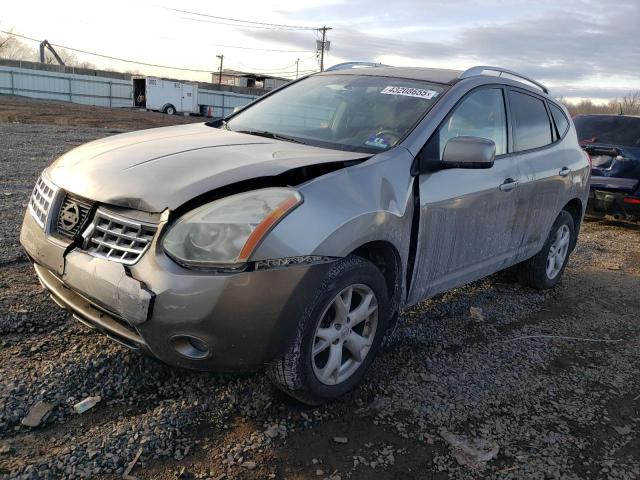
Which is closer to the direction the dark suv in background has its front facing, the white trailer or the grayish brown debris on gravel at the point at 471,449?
the white trailer

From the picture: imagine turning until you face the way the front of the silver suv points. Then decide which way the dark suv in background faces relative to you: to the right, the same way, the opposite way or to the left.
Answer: the opposite way

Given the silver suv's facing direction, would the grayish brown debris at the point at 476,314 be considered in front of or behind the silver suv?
behind

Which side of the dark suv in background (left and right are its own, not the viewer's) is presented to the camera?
back

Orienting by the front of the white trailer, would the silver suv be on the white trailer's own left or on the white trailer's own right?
on the white trailer's own right

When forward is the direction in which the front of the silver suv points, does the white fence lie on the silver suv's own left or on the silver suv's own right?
on the silver suv's own right

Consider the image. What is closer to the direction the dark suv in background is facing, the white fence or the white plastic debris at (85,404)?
the white fence

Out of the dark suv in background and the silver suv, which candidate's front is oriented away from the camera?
the dark suv in background

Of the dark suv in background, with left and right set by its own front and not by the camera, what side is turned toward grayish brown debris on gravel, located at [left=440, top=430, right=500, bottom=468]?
back

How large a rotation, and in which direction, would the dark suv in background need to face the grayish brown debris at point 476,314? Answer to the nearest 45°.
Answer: approximately 180°

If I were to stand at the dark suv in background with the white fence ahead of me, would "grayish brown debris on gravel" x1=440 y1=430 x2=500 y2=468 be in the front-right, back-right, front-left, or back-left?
back-left

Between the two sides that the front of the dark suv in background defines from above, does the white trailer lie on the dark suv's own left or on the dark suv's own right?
on the dark suv's own left

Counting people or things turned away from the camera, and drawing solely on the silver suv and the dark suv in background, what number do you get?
1
